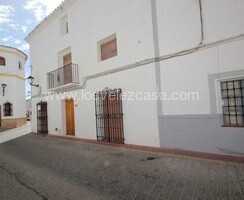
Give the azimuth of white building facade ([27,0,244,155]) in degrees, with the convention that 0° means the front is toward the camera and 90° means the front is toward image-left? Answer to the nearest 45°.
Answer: approximately 45°

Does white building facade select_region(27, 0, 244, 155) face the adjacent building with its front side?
no
